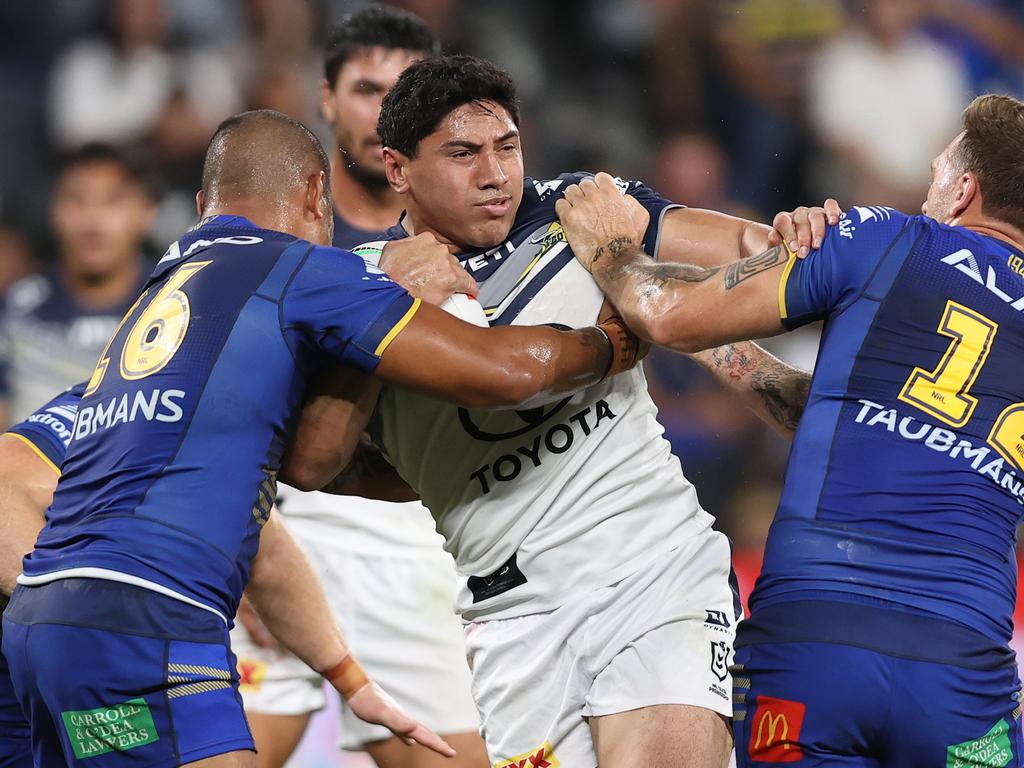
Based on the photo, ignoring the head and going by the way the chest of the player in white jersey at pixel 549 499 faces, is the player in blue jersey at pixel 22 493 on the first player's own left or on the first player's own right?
on the first player's own right

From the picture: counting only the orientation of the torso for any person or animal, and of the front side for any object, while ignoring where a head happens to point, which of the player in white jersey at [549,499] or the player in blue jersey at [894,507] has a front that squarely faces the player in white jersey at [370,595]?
the player in blue jersey

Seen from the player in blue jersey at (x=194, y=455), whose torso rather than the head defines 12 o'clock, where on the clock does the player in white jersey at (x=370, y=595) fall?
The player in white jersey is roughly at 11 o'clock from the player in blue jersey.

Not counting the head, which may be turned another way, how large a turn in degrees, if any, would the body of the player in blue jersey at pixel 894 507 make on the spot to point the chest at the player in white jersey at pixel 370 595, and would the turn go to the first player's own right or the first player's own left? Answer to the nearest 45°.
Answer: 0° — they already face them

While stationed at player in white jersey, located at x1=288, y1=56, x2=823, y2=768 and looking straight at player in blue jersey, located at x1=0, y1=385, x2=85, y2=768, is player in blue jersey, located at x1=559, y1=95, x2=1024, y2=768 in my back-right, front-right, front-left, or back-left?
back-left

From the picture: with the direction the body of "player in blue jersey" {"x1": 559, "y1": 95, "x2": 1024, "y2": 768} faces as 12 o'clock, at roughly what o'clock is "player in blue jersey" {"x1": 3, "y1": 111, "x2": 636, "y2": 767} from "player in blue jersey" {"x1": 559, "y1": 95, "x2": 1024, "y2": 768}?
"player in blue jersey" {"x1": 3, "y1": 111, "x2": 636, "y2": 767} is roughly at 10 o'clock from "player in blue jersey" {"x1": 559, "y1": 95, "x2": 1024, "y2": 768}.

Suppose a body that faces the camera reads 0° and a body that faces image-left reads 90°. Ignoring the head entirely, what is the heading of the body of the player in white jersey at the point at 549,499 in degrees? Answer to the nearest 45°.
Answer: approximately 0°

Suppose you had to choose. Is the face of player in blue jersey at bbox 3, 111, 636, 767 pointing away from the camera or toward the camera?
away from the camera

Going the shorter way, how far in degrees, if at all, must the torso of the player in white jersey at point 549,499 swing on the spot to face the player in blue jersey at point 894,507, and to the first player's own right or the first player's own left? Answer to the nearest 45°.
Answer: approximately 45° to the first player's own left

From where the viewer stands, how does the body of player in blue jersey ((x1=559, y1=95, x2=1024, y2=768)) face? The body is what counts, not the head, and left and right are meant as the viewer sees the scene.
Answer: facing away from the viewer and to the left of the viewer

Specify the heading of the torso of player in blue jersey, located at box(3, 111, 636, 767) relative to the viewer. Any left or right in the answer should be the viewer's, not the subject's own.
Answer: facing away from the viewer and to the right of the viewer

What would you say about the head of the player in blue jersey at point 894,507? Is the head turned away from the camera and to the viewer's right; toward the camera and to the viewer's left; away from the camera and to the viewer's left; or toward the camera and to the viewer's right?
away from the camera and to the viewer's left

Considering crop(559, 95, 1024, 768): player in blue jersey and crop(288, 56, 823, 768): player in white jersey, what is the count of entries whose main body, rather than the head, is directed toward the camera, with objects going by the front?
1

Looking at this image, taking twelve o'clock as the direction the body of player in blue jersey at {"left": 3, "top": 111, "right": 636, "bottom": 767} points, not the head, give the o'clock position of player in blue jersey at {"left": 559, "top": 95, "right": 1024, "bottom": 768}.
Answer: player in blue jersey at {"left": 559, "top": 95, "right": 1024, "bottom": 768} is roughly at 2 o'clock from player in blue jersey at {"left": 3, "top": 111, "right": 636, "bottom": 767}.
